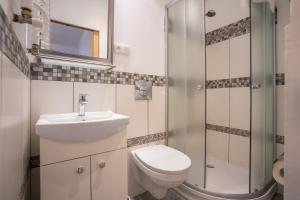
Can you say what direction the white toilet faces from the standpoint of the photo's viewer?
facing the viewer and to the right of the viewer

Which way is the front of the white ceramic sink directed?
toward the camera

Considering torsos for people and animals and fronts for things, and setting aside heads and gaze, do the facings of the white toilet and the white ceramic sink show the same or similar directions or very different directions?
same or similar directions

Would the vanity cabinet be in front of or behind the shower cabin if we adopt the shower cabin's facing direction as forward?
in front

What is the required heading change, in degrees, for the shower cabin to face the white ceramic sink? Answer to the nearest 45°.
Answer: approximately 45° to its right

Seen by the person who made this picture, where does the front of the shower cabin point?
facing the viewer

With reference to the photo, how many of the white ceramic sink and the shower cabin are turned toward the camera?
2

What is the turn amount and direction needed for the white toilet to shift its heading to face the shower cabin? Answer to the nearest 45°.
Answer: approximately 90° to its left
